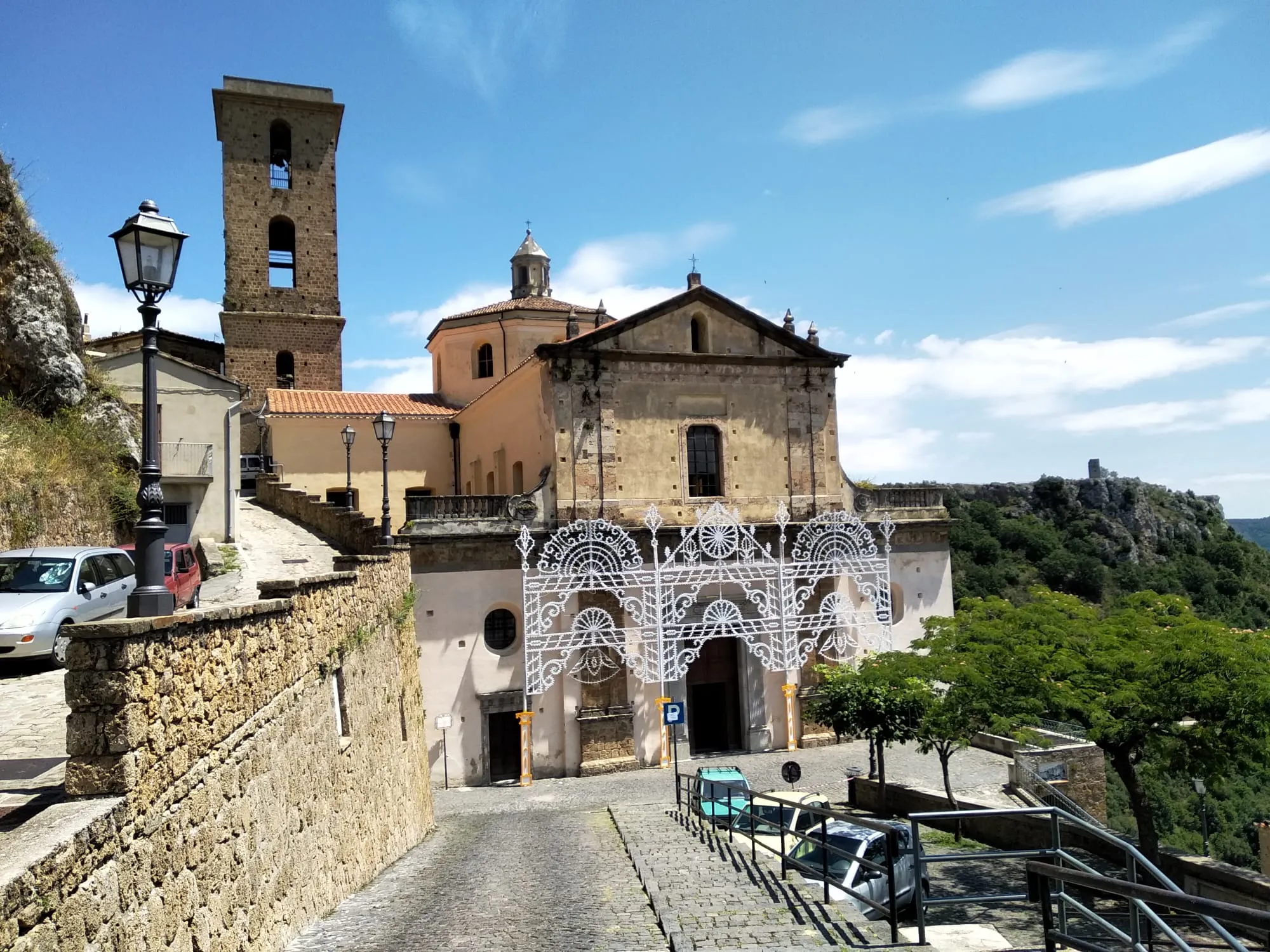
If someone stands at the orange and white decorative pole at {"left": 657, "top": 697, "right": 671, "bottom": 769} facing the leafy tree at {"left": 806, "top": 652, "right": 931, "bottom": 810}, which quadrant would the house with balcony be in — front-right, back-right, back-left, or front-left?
back-right

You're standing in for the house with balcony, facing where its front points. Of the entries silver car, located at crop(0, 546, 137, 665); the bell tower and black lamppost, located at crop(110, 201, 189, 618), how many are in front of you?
2

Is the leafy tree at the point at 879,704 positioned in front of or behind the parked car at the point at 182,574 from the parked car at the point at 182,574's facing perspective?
behind

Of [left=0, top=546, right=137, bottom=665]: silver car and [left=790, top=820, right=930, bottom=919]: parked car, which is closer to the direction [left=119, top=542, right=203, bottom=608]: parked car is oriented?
the silver car

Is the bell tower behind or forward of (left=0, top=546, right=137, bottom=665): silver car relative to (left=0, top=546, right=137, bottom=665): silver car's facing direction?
behind

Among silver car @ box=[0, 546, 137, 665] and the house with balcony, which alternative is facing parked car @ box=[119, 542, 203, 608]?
the house with balcony

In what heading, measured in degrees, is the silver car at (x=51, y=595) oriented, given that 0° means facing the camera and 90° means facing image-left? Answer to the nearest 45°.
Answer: approximately 45°
